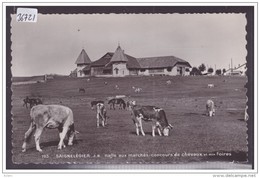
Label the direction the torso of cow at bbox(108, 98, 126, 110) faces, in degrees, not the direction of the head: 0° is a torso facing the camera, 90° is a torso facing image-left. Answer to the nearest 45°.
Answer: approximately 90°

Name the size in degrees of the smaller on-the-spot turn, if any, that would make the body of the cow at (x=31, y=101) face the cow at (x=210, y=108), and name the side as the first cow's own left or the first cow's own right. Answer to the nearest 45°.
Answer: approximately 180°

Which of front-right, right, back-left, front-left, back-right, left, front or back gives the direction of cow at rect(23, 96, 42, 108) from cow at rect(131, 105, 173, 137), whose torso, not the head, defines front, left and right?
back

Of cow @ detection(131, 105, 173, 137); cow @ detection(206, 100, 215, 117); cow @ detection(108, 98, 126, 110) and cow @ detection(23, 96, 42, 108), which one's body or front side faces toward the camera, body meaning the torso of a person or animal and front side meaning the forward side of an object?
cow @ detection(206, 100, 215, 117)

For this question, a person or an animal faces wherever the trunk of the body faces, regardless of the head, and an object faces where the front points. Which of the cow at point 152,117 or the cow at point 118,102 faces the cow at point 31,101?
the cow at point 118,102

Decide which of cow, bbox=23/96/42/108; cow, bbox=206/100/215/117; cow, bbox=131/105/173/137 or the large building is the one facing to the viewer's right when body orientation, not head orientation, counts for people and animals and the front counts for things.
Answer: cow, bbox=131/105/173/137

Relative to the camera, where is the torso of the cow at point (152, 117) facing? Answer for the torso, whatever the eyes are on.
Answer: to the viewer's right

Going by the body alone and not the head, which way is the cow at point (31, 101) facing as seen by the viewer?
to the viewer's left

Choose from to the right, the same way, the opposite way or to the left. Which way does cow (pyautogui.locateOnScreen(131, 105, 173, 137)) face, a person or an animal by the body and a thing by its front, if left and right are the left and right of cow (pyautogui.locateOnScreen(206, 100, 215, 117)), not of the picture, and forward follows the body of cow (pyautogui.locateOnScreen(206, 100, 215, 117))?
to the left

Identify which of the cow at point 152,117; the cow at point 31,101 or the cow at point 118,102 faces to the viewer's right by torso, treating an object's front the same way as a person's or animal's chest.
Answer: the cow at point 152,117
